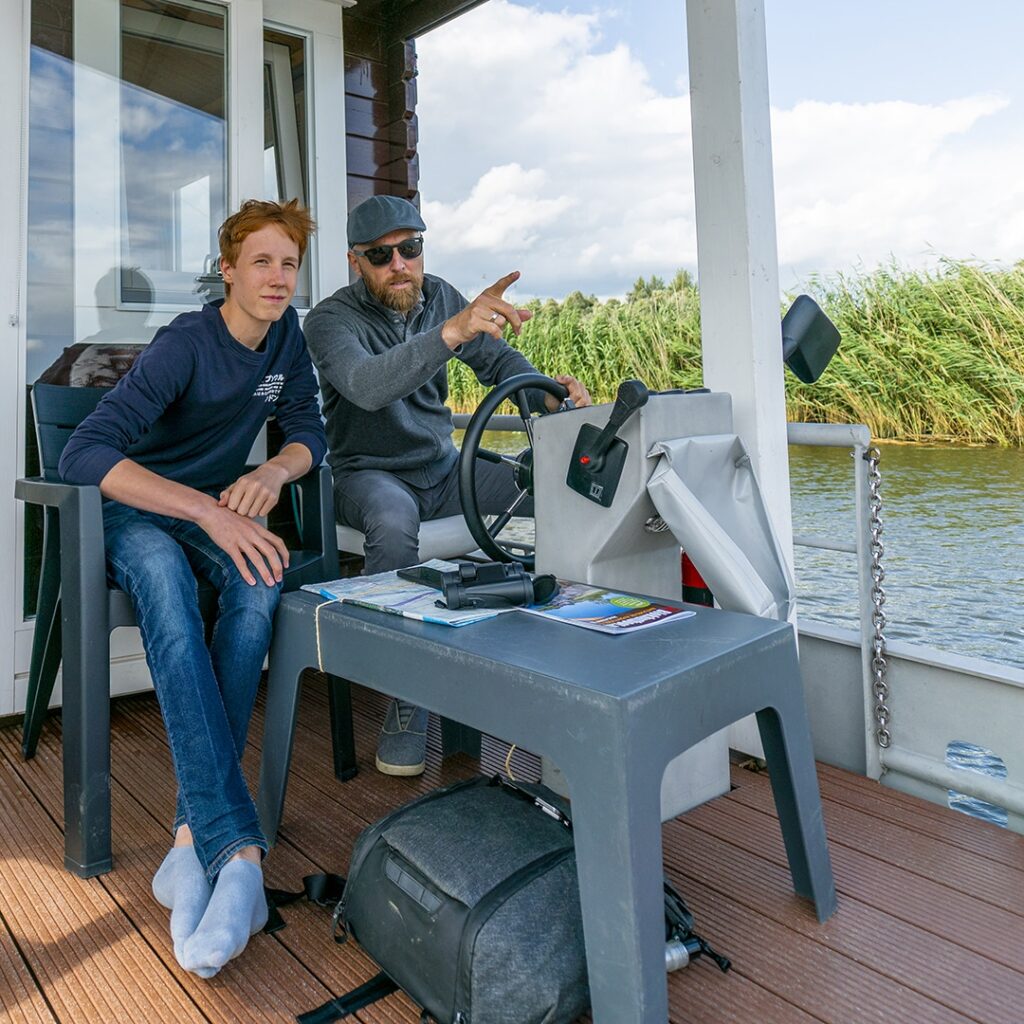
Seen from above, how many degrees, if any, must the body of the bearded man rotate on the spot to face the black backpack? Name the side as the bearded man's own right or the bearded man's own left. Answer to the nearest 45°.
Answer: approximately 45° to the bearded man's own right

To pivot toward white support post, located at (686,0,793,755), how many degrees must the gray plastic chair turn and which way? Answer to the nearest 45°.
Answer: approximately 45° to its left

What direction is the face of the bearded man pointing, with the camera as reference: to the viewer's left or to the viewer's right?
to the viewer's right

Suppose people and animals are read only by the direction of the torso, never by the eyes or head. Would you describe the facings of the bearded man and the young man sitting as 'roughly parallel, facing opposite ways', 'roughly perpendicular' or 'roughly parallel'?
roughly parallel

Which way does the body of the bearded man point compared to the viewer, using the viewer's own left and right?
facing the viewer and to the right of the viewer
